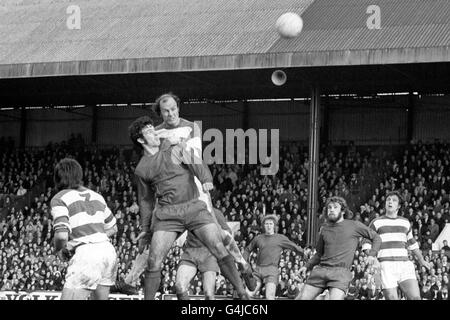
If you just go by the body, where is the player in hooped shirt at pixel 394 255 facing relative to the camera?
toward the camera

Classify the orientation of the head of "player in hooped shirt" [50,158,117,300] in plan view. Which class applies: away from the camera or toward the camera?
away from the camera

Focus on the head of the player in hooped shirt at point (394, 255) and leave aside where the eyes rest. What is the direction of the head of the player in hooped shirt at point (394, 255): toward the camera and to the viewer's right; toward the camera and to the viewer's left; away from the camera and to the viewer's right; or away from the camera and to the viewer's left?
toward the camera and to the viewer's left

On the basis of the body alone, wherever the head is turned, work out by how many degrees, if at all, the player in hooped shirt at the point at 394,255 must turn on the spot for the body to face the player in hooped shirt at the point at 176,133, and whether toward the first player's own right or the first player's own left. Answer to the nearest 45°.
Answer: approximately 45° to the first player's own right
